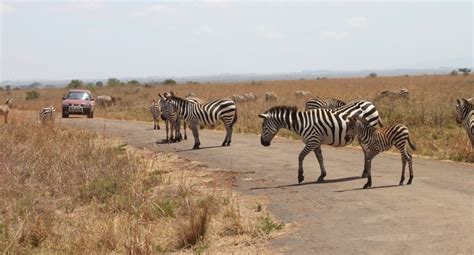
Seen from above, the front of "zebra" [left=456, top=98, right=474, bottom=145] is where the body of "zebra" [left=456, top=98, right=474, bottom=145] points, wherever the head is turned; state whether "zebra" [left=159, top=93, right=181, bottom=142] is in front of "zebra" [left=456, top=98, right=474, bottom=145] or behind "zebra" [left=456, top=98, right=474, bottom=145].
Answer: in front

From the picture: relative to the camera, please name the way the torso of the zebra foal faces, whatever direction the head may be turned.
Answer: to the viewer's left

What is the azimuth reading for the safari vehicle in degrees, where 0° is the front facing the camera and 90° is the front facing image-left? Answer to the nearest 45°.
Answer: approximately 0°

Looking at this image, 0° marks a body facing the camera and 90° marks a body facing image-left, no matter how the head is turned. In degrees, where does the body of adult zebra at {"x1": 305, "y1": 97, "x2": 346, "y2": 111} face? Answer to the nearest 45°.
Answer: approximately 270°

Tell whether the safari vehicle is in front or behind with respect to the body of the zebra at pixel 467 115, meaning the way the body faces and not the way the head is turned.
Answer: in front

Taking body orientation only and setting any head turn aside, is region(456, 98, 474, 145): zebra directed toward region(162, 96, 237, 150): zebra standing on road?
yes

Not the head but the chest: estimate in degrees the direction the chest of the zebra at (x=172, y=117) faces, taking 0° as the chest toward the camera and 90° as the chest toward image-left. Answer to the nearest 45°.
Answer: approximately 45°

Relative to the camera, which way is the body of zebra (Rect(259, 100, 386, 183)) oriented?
to the viewer's left

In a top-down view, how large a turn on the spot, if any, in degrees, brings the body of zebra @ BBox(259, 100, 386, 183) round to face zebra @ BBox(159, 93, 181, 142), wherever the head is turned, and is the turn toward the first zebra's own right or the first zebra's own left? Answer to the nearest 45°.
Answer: approximately 45° to the first zebra's own right

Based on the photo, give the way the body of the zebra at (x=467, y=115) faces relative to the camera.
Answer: to the viewer's left

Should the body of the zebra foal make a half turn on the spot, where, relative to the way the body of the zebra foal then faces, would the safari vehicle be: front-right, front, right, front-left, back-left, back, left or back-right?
back-left

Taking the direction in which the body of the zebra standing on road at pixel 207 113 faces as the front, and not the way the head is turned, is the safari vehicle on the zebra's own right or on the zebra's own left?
on the zebra's own right

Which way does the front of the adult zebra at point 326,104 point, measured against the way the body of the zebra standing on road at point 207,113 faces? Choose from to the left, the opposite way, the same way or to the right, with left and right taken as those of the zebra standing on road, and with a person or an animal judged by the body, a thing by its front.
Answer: the opposite way

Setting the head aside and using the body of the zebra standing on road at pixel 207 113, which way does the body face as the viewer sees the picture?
to the viewer's left

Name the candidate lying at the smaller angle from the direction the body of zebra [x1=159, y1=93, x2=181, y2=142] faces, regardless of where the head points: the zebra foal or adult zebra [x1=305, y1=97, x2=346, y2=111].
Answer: the zebra foal

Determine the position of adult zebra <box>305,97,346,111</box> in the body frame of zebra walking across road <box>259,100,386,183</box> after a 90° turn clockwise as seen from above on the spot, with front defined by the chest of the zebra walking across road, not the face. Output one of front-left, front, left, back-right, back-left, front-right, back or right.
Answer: front
